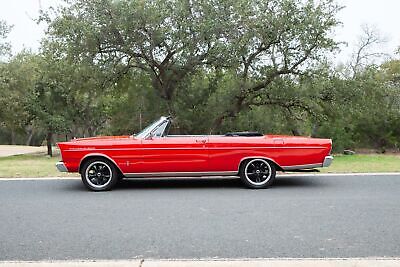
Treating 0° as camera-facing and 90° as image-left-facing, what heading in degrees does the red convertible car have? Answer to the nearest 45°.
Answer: approximately 90°
